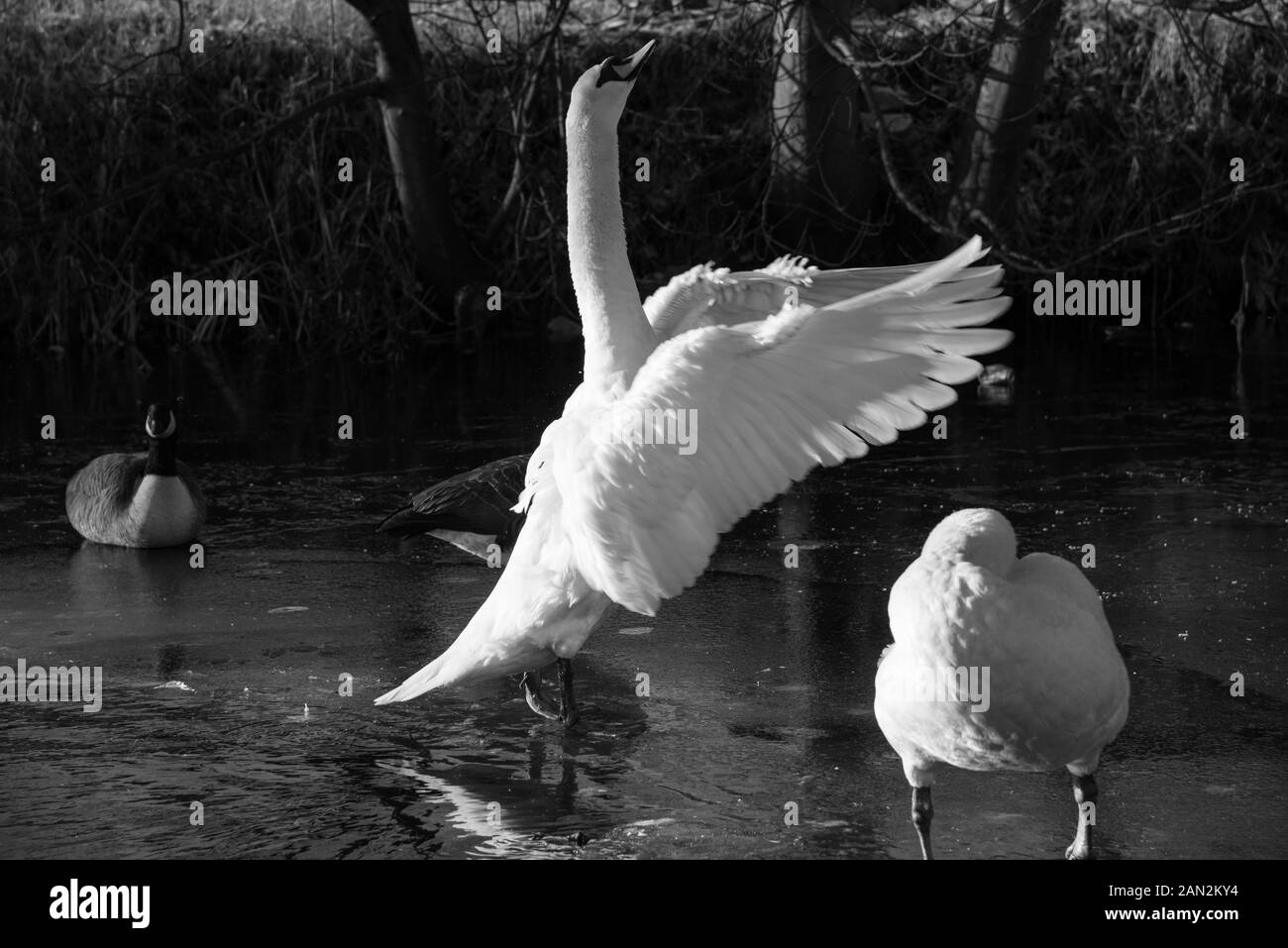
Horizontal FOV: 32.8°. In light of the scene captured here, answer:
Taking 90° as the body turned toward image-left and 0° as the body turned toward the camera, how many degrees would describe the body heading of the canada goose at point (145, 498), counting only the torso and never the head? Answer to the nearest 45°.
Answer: approximately 315°
